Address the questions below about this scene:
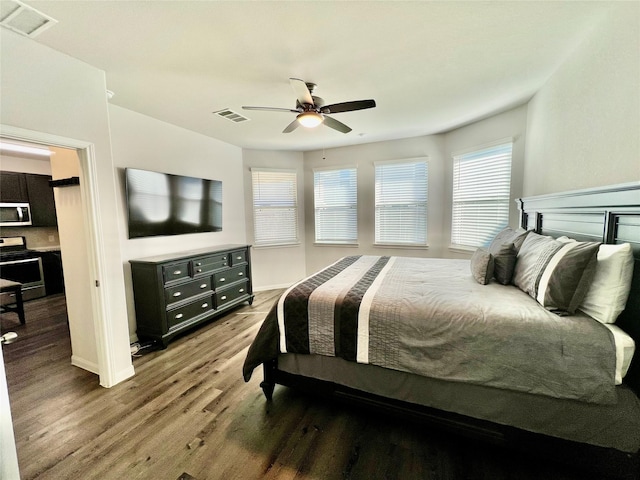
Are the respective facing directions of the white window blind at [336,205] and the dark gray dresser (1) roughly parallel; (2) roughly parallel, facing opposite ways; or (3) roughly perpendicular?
roughly perpendicular

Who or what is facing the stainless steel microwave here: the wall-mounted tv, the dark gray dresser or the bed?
the bed

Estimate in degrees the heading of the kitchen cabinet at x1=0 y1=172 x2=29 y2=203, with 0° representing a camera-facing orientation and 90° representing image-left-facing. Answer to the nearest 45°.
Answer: approximately 0°

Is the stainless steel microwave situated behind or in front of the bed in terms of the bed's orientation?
in front

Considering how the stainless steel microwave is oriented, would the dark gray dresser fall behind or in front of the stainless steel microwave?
in front

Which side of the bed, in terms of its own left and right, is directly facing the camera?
left

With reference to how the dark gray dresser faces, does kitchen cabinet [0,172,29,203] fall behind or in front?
behind

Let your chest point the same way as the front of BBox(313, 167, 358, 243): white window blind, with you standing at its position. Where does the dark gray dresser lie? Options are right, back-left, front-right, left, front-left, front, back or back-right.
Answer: front-right

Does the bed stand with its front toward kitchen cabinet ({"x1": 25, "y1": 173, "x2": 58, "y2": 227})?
yes

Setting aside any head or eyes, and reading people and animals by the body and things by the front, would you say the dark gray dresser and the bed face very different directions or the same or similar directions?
very different directions

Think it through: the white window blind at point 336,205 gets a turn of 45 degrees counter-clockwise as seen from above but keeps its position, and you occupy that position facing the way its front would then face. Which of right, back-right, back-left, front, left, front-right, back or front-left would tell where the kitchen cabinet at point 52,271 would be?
back-right

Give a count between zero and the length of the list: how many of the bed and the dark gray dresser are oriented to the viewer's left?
1

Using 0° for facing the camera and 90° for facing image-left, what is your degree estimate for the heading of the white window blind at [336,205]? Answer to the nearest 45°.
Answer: approximately 0°
